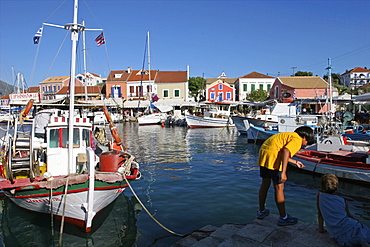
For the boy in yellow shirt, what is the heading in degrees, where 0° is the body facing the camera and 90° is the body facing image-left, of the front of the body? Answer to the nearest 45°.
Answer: approximately 270°

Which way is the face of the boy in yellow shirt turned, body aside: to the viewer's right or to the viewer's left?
to the viewer's right

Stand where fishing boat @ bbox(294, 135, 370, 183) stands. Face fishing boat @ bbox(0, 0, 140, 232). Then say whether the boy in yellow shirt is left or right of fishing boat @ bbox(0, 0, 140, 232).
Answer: left

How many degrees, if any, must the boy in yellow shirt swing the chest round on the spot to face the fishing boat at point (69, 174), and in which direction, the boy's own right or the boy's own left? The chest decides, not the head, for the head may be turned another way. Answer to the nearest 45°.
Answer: approximately 180°

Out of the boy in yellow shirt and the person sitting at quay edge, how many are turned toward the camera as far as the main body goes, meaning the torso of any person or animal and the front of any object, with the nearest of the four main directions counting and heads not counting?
0

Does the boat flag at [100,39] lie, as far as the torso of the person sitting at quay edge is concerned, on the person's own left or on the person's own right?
on the person's own left

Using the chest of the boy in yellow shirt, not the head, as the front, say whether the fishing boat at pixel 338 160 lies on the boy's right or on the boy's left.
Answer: on the boy's left

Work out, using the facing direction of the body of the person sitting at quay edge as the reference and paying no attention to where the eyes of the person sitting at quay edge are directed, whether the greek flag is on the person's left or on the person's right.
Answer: on the person's left
